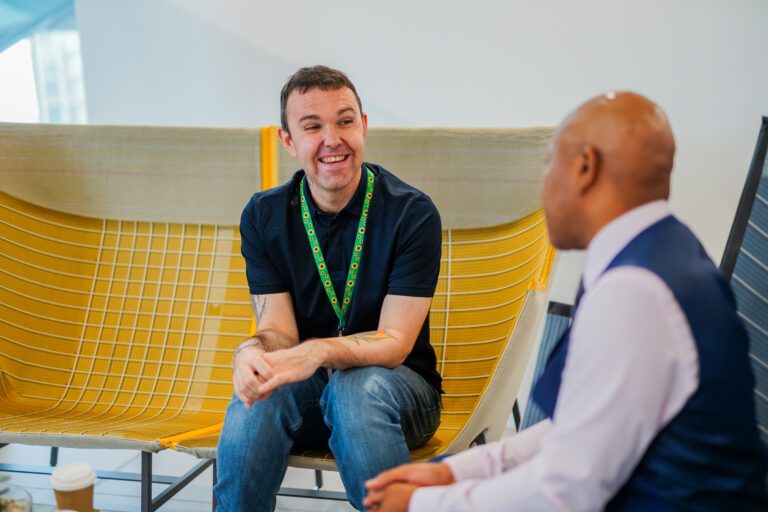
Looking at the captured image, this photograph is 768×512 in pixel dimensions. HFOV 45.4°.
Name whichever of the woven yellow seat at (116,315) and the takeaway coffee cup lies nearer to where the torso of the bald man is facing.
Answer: the woven yellow seat

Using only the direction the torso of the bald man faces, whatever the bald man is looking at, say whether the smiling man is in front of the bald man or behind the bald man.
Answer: in front

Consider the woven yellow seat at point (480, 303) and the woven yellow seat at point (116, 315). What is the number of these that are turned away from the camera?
0

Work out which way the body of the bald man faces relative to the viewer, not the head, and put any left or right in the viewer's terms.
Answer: facing away from the viewer and to the left of the viewer

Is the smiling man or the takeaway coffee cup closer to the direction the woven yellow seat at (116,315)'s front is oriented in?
the takeaway coffee cup

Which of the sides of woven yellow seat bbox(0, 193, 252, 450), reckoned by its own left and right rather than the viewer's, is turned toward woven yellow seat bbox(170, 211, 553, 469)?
left

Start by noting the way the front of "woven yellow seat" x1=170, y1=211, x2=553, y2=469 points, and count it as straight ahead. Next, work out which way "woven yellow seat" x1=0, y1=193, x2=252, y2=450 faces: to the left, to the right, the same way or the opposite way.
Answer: the same way

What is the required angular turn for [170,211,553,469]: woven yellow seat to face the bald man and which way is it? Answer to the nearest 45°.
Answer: approximately 45° to its left

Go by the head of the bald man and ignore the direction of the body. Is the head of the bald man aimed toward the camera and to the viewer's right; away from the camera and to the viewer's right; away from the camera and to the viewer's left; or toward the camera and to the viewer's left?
away from the camera and to the viewer's left

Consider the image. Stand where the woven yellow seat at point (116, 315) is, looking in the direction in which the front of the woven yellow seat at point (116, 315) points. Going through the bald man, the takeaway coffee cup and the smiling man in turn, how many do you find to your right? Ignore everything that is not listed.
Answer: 0

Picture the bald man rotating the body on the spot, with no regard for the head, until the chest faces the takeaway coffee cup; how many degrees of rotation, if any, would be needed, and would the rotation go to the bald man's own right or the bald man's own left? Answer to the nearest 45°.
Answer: approximately 45° to the bald man's own left

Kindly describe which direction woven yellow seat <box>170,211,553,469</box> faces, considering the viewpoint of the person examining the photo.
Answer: facing the viewer and to the left of the viewer

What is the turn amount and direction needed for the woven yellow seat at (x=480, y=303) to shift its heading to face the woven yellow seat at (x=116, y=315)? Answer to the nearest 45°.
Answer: approximately 45° to its right

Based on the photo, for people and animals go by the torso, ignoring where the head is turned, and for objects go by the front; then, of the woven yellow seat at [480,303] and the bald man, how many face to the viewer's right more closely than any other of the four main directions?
0

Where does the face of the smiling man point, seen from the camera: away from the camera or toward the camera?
toward the camera

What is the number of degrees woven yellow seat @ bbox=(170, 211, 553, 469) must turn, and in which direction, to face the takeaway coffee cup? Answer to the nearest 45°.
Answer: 0° — it already faces it

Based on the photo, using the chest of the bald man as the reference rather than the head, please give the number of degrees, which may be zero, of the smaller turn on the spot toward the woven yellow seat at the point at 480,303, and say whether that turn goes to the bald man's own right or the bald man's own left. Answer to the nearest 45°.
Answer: approximately 45° to the bald man's own right

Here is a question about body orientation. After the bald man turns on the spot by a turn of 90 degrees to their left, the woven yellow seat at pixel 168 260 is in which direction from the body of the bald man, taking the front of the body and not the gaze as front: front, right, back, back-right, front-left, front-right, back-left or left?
right
